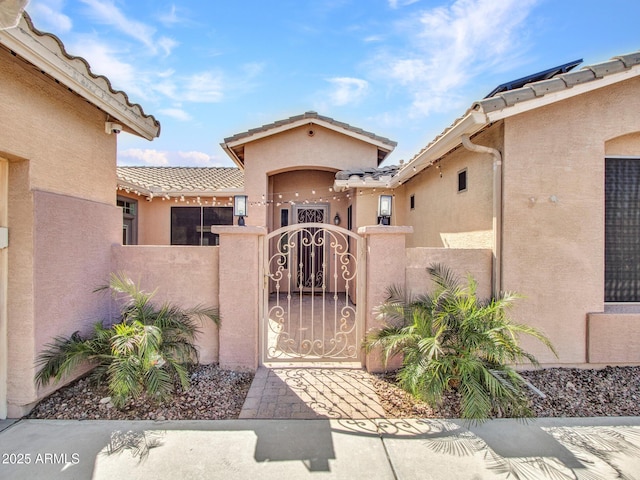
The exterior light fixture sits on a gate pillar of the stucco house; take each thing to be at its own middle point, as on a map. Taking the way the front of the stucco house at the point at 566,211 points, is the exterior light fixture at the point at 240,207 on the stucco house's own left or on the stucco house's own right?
on the stucco house's own right

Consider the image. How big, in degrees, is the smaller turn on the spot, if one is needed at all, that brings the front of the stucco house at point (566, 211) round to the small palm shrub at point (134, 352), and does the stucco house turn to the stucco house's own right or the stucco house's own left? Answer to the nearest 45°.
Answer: approximately 90° to the stucco house's own right

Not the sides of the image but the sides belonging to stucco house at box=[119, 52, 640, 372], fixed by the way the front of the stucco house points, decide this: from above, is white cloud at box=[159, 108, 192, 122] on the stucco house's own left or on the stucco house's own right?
on the stucco house's own right

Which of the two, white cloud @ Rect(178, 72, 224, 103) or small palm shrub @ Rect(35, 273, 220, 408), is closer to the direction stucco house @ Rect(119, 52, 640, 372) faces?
the small palm shrub

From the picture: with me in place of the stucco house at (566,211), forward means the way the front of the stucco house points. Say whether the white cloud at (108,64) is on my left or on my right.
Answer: on my right

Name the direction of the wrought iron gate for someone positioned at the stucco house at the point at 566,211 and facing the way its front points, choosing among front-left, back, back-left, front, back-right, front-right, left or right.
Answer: right

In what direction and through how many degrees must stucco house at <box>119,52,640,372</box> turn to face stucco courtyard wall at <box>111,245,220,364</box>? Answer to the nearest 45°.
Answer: approximately 90° to its right

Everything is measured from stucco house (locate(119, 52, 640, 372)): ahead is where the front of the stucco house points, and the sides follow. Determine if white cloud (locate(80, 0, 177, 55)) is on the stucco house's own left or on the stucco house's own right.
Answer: on the stucco house's own right

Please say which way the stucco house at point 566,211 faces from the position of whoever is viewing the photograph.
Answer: facing the viewer

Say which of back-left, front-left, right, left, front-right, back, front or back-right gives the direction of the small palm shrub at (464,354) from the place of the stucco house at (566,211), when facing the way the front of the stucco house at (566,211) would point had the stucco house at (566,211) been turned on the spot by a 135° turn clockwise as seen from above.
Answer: left
